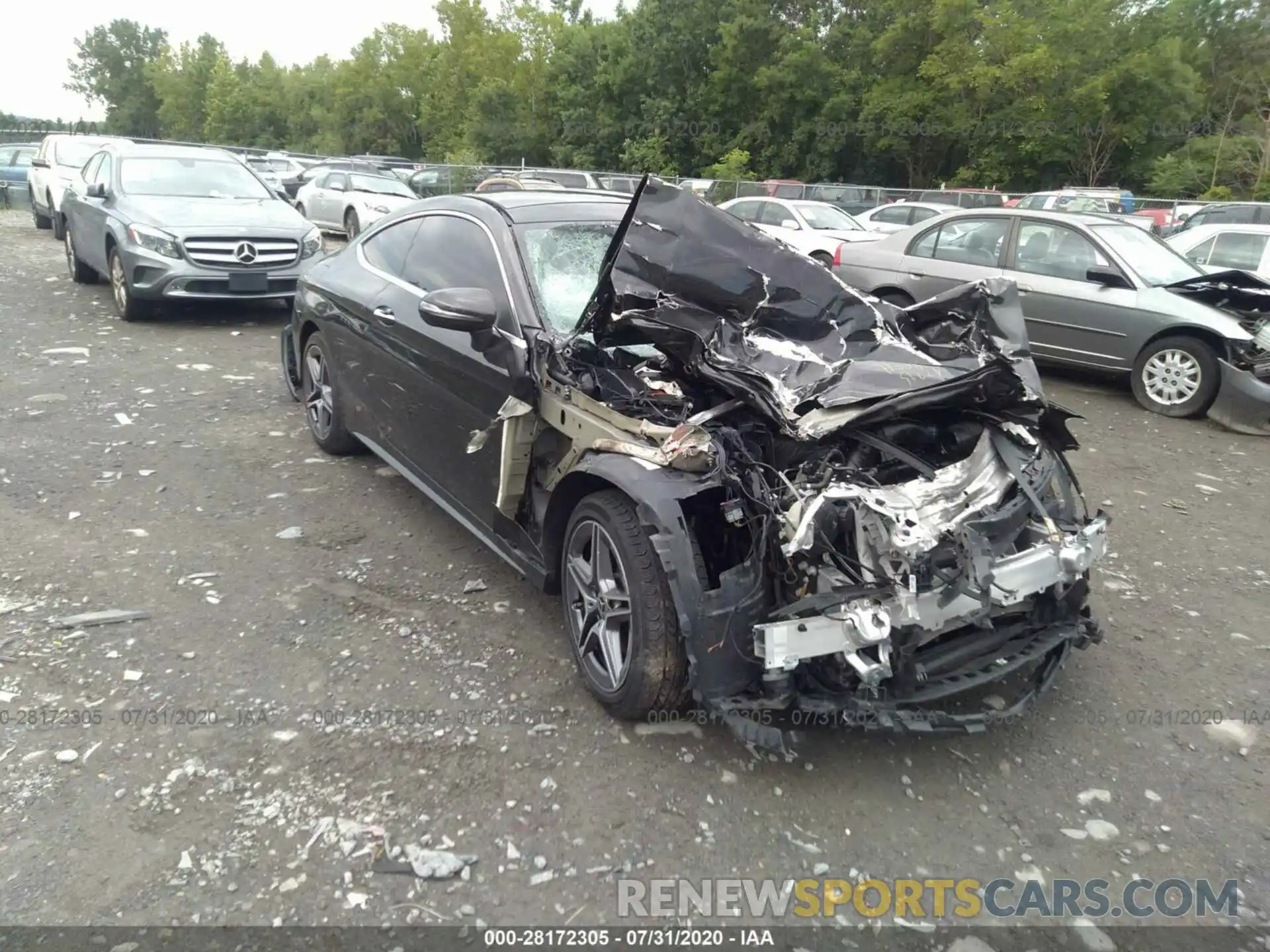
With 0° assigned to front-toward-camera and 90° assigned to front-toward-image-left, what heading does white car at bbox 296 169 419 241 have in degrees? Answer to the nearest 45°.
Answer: approximately 315°

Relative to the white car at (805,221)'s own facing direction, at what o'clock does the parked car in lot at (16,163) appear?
The parked car in lot is roughly at 5 o'clock from the white car.

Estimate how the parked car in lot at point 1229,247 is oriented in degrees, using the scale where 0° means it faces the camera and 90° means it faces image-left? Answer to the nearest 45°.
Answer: approximately 270°

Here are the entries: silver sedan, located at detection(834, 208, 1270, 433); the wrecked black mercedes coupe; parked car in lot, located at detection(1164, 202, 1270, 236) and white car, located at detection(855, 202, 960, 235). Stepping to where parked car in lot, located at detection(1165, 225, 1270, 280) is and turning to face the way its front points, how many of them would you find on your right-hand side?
2

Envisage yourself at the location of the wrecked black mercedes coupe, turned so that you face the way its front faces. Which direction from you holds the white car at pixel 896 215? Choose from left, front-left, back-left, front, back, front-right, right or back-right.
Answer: back-left

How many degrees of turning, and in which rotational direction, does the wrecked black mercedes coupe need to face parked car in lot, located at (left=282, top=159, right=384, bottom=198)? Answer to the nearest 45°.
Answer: approximately 180°

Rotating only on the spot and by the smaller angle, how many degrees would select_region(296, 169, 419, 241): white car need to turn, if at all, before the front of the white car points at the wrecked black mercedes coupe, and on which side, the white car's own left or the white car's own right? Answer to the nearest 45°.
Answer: approximately 45° to the white car's own right

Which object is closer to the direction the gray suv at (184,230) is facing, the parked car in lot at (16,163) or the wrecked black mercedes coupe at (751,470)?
the wrecked black mercedes coupe

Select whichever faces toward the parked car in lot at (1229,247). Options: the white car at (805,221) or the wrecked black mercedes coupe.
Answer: the white car

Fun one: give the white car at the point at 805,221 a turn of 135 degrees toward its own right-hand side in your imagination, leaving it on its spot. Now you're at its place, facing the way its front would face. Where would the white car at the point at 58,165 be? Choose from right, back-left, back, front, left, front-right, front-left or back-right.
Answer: front

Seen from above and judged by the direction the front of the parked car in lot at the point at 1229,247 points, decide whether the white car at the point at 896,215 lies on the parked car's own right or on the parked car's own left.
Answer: on the parked car's own left

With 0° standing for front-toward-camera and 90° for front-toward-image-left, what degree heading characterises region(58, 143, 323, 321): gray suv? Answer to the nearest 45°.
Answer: approximately 315°

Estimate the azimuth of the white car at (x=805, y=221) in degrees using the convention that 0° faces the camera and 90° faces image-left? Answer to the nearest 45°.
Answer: approximately 315°
